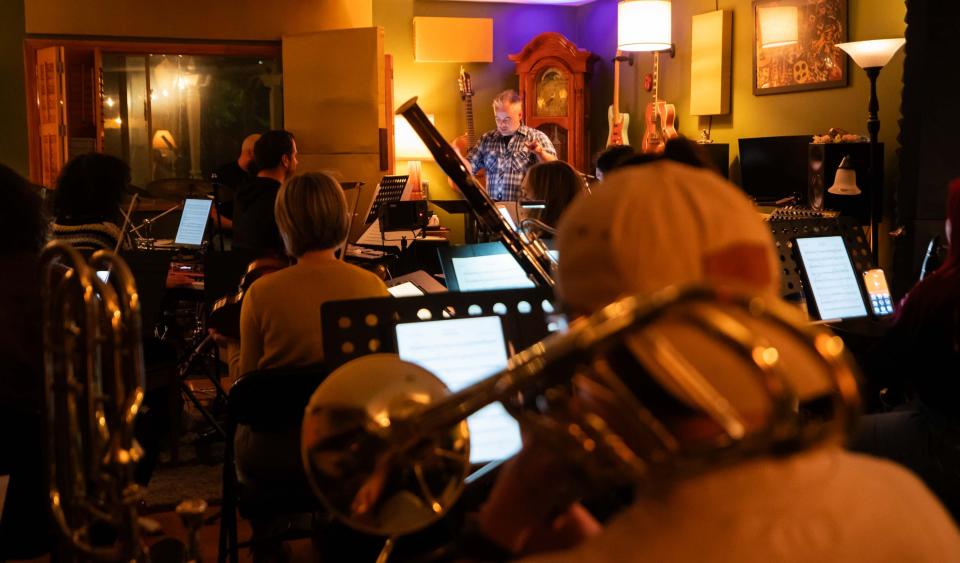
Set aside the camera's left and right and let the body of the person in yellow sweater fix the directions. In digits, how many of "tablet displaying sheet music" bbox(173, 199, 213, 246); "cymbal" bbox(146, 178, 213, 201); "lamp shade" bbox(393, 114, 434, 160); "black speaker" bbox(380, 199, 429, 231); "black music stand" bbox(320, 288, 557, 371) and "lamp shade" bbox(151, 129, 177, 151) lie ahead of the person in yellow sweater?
5

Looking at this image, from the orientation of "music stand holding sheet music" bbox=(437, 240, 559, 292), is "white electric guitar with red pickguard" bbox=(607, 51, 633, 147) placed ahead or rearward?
rearward

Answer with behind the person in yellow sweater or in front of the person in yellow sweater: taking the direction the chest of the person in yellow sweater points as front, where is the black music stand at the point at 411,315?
behind

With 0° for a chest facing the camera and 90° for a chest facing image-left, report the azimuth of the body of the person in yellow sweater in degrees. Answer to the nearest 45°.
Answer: approximately 180°

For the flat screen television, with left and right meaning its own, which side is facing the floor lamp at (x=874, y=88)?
left

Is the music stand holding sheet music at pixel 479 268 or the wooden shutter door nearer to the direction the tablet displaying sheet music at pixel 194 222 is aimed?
the music stand holding sheet music

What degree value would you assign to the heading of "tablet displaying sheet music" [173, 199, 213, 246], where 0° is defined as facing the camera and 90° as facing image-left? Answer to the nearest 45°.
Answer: approximately 45°

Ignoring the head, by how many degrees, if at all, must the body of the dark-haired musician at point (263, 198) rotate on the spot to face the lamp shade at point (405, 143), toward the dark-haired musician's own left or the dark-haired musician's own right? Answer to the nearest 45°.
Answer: approximately 45° to the dark-haired musician's own left

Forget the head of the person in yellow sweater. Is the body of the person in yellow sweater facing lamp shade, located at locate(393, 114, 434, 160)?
yes

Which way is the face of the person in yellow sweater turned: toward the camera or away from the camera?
away from the camera

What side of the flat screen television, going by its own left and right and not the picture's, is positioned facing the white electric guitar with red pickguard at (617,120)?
right

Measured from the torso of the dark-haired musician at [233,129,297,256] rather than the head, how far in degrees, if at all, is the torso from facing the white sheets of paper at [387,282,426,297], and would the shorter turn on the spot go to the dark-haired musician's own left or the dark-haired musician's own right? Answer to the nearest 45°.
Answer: approximately 135° to the dark-haired musician's own right
